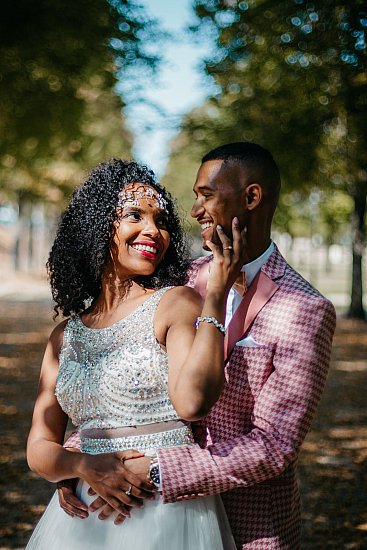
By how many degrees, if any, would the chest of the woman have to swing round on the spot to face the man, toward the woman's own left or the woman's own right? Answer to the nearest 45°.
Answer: approximately 135° to the woman's own left

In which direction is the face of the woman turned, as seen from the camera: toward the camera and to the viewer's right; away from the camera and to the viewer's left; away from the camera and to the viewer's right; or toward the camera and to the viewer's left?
toward the camera and to the viewer's right

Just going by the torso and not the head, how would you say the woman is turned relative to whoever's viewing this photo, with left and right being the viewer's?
facing the viewer and to the left of the viewer

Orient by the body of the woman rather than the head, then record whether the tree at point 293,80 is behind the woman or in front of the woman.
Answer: behind
